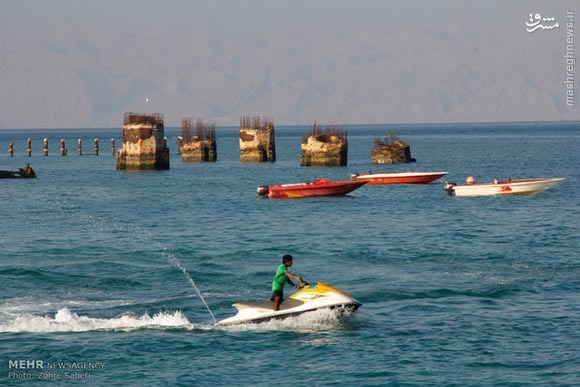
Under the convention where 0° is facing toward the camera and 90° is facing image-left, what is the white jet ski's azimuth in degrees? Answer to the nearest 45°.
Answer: approximately 270°
